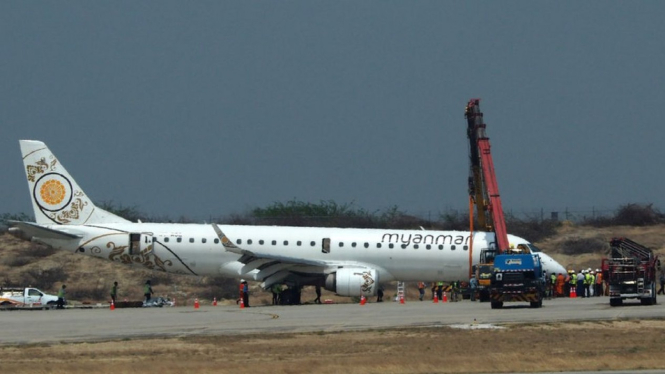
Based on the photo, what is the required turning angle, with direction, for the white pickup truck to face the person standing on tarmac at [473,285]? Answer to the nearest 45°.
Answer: approximately 45° to its right

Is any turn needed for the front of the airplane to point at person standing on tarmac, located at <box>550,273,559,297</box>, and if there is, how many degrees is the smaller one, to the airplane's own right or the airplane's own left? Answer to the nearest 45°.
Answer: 0° — it already faces them

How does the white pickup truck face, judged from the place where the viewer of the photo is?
facing to the right of the viewer

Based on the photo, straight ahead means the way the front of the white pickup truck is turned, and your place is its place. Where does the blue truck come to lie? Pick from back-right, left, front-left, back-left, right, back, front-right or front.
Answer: front-right

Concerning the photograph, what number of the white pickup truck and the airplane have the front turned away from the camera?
0

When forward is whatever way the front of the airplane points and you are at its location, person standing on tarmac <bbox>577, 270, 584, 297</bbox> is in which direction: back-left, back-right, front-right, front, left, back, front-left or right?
front

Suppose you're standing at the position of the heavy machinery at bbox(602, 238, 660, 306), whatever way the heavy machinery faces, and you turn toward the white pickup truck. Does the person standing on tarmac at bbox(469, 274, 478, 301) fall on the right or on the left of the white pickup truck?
right

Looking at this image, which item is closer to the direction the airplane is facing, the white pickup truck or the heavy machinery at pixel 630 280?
the heavy machinery

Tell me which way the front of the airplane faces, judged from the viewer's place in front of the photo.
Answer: facing to the right of the viewer

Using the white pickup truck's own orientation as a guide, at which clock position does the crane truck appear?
The crane truck is roughly at 1 o'clock from the white pickup truck.

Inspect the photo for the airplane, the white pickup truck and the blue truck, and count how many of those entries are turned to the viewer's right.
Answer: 2
